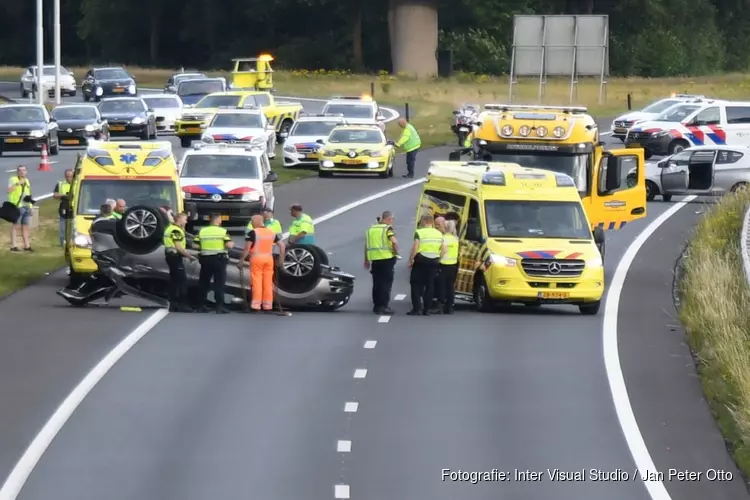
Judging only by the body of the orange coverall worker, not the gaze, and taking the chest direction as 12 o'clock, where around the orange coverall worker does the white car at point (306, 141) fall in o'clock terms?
The white car is roughly at 12 o'clock from the orange coverall worker.

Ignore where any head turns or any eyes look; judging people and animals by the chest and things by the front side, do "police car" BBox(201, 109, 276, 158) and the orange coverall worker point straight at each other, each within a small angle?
yes

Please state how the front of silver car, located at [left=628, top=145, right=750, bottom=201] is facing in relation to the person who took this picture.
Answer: facing to the left of the viewer

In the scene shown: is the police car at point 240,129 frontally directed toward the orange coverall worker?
yes

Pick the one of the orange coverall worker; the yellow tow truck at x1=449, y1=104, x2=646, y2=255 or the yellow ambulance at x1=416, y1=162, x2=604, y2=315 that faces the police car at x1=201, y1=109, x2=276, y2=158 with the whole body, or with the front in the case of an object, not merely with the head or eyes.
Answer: the orange coverall worker

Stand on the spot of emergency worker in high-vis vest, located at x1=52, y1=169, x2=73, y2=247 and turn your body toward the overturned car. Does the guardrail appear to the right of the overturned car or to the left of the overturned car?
left

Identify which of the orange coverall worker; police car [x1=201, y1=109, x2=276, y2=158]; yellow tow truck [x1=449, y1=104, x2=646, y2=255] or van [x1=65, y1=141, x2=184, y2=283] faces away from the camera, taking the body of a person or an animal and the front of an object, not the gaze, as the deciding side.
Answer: the orange coverall worker

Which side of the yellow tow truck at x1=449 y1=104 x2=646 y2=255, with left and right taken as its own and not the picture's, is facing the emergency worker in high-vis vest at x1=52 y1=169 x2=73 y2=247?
right

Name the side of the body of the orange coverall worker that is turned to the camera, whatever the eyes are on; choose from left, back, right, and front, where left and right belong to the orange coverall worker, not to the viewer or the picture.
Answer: back

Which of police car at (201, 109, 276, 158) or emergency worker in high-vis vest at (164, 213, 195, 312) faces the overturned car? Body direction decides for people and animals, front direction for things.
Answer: the police car
